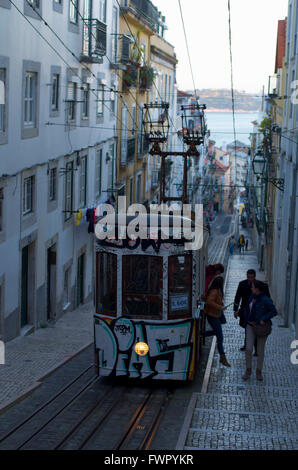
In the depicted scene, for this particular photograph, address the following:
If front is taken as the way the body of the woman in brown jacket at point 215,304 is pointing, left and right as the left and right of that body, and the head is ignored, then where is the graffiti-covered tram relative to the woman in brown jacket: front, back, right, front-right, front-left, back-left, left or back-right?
back-right

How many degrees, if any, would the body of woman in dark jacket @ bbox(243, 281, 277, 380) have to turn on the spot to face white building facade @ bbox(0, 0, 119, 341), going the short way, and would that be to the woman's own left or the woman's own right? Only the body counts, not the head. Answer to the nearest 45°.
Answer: approximately 90° to the woman's own right

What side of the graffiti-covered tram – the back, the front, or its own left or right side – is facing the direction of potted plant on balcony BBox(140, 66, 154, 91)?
back

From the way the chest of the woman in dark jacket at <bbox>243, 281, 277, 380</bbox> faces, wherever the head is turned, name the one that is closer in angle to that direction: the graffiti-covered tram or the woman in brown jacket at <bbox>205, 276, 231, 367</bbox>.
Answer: the graffiti-covered tram

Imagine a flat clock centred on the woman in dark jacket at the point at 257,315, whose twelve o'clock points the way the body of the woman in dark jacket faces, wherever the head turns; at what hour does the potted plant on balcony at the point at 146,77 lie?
The potted plant on balcony is roughly at 4 o'clock from the woman in dark jacket.

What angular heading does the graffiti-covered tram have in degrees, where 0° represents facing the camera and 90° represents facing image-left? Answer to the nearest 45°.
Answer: approximately 0°
